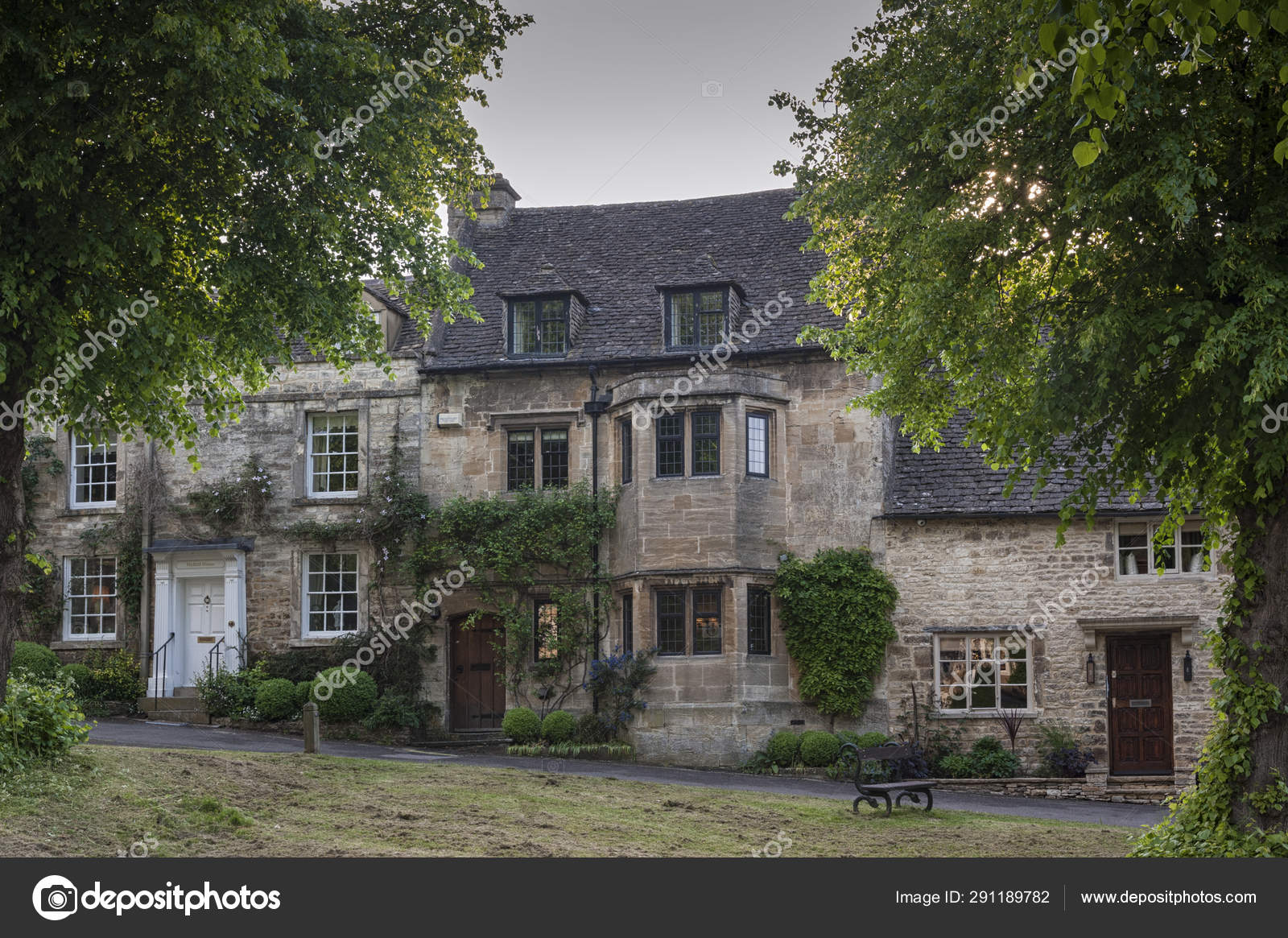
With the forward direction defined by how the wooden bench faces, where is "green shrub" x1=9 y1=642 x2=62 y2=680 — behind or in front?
behind

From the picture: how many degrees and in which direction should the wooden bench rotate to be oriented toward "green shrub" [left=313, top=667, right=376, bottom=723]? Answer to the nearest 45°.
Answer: approximately 180°

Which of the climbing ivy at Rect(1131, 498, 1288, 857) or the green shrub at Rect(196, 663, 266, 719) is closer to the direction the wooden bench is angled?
the climbing ivy

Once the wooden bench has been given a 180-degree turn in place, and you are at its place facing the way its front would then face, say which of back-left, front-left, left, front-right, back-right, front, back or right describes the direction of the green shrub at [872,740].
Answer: front-right

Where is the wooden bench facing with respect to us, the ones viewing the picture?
facing the viewer and to the right of the viewer

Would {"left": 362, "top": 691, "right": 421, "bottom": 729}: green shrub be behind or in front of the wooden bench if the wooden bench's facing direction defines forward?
behind

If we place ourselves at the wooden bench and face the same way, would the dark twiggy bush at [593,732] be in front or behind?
behind

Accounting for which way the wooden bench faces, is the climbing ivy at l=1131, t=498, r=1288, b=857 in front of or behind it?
in front

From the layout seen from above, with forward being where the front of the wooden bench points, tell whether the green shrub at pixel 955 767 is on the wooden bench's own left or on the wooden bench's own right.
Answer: on the wooden bench's own left
